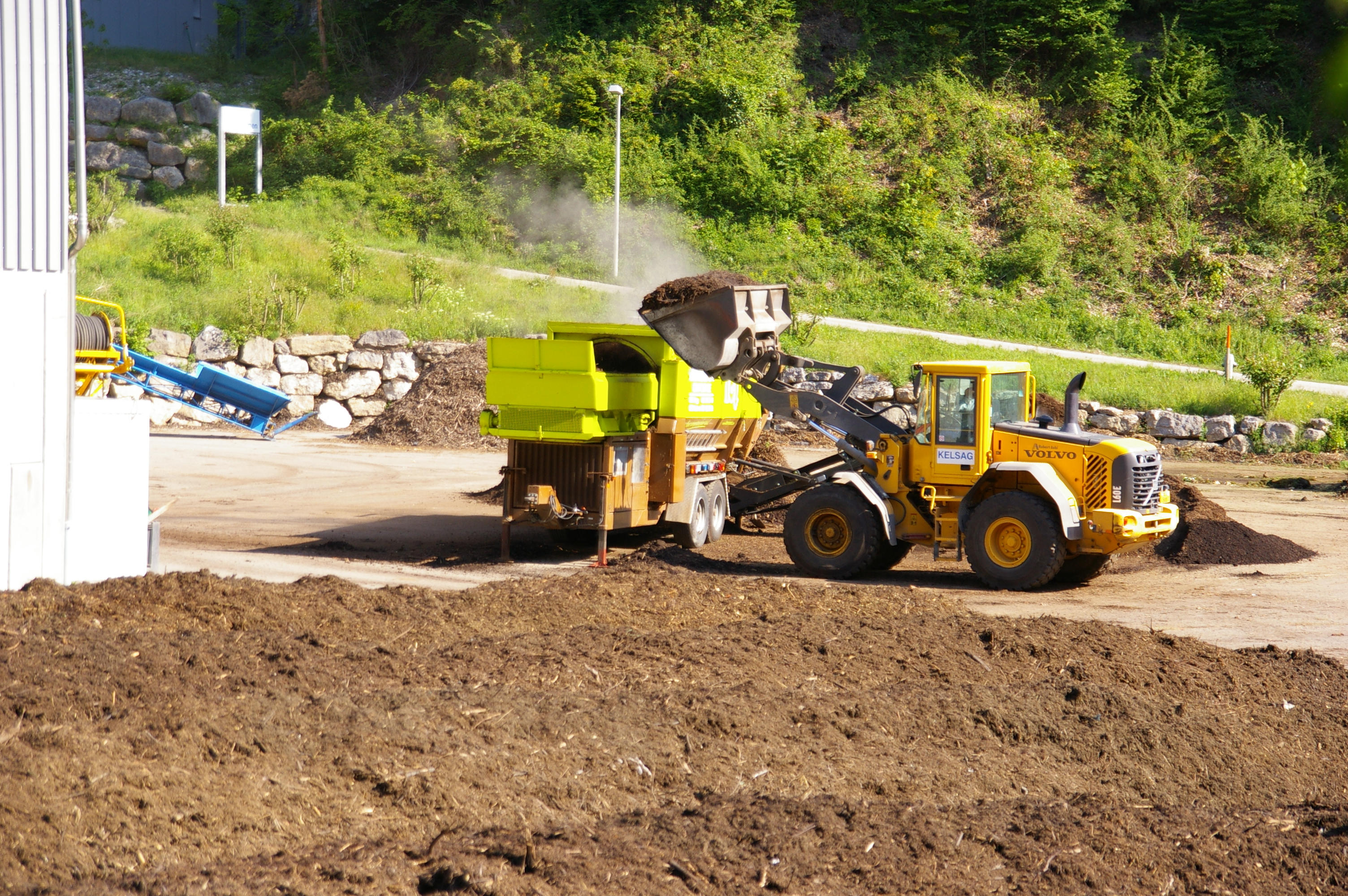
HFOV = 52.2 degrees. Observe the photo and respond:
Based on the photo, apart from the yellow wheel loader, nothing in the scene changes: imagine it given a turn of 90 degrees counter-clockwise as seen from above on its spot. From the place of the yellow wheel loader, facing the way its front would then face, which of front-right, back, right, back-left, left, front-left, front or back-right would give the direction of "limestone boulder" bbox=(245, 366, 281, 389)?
right

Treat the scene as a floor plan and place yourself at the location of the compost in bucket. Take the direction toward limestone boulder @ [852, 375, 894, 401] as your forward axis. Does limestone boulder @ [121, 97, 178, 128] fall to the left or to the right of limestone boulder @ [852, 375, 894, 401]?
left

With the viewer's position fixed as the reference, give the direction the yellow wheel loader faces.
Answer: facing away from the viewer and to the left of the viewer

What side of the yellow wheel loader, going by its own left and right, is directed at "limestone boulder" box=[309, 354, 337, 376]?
front

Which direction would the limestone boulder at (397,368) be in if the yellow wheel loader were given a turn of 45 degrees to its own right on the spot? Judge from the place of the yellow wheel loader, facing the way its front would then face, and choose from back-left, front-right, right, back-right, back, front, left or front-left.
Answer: front-left

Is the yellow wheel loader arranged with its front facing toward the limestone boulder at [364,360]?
yes

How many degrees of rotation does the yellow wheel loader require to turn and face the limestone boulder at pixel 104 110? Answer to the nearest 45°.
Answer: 0° — it already faces it

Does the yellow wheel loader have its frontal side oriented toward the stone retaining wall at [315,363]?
yes

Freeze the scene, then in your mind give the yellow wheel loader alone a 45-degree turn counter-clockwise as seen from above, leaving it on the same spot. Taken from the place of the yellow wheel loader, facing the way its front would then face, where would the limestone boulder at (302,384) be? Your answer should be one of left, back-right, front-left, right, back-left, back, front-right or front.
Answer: front-right

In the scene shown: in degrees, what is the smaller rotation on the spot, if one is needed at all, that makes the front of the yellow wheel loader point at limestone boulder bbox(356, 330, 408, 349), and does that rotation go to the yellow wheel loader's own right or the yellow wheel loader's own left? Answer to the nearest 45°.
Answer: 0° — it already faces it

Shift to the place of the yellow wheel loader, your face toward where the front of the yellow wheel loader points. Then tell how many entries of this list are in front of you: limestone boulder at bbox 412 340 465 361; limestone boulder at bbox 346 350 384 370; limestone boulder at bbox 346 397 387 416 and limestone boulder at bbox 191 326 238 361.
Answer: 4

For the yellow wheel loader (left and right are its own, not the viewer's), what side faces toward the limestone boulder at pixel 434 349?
front

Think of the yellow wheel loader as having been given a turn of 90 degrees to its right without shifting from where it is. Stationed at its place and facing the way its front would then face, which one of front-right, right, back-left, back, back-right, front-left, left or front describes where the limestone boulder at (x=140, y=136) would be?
left

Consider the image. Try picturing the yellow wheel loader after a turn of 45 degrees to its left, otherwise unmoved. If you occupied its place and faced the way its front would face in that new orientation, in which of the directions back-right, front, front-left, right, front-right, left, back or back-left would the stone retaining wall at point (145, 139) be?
front-right

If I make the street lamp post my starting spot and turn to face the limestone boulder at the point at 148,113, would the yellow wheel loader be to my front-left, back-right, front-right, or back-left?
back-left

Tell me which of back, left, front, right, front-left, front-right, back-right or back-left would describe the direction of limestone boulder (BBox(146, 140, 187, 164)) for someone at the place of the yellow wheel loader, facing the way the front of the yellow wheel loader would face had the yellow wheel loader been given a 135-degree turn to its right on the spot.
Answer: back-left

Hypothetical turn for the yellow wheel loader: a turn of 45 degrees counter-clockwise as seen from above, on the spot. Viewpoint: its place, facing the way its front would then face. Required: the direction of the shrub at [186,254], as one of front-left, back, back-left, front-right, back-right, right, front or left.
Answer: front-right

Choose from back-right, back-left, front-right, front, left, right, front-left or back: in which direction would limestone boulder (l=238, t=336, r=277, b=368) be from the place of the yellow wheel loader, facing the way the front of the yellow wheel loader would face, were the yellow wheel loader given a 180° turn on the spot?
back

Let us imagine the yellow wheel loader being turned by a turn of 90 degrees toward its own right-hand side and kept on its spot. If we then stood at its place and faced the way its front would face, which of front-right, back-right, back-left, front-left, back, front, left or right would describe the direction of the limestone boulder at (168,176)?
left
